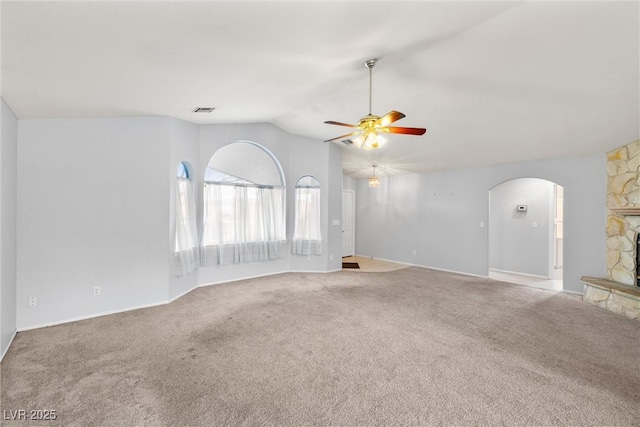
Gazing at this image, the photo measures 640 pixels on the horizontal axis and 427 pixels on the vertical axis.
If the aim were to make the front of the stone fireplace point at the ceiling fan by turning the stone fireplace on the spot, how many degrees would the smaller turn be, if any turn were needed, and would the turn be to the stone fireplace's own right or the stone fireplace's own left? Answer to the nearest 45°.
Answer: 0° — it already faces it

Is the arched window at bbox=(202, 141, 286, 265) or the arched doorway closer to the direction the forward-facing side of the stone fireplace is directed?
the arched window

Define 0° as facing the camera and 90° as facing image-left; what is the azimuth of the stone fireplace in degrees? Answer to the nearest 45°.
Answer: approximately 45°

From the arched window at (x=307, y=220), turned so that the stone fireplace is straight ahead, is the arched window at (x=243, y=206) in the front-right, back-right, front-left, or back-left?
back-right

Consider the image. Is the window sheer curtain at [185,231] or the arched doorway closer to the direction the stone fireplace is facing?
the window sheer curtain

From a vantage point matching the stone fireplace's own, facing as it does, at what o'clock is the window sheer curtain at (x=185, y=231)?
The window sheer curtain is roughly at 12 o'clock from the stone fireplace.

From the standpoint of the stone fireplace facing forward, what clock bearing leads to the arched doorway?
The arched doorway is roughly at 3 o'clock from the stone fireplace.
